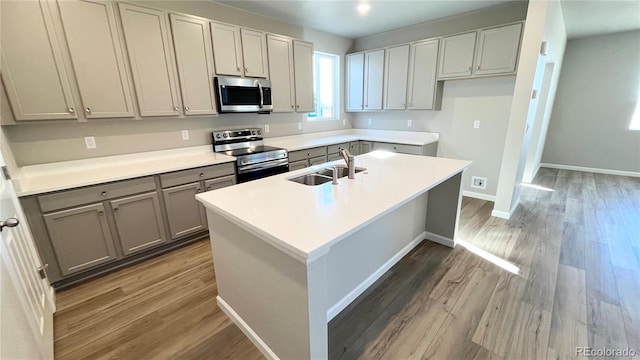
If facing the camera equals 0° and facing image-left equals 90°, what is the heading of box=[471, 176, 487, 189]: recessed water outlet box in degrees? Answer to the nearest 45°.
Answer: approximately 0°

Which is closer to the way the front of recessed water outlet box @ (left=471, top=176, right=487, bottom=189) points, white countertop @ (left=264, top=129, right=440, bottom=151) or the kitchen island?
the kitchen island

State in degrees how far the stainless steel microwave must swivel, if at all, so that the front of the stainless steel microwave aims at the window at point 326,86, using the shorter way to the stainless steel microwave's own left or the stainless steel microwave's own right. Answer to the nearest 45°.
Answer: approximately 90° to the stainless steel microwave's own left

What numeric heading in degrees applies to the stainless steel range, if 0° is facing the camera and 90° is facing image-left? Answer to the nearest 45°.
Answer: approximately 315°

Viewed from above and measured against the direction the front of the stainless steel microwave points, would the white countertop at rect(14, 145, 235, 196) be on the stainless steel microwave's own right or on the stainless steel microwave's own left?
on the stainless steel microwave's own right

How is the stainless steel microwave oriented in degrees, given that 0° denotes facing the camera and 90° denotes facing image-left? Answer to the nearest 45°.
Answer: approximately 315°

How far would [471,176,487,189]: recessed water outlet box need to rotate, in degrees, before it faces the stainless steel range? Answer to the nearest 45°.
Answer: approximately 45° to its right

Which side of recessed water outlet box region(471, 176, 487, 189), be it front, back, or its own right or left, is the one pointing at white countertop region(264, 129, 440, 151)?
right
